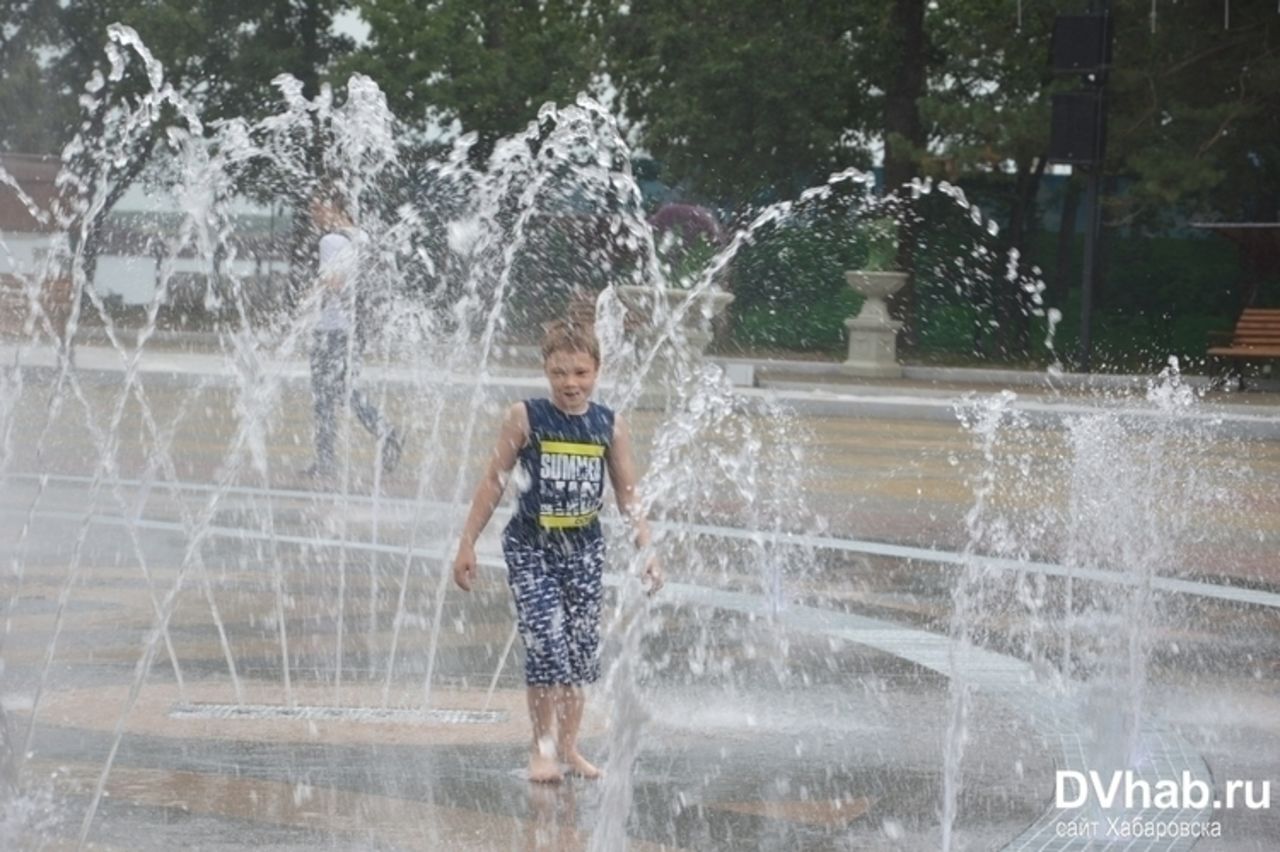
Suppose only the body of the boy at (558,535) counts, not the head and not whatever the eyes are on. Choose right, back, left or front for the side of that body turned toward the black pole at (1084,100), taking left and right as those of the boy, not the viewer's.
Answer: back

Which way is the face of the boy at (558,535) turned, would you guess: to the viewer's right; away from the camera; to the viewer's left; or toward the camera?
toward the camera

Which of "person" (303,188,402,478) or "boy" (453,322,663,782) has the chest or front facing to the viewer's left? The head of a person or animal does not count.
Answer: "person" (303,188,402,478)

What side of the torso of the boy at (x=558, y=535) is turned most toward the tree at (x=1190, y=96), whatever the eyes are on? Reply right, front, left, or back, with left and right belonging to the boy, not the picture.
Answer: back

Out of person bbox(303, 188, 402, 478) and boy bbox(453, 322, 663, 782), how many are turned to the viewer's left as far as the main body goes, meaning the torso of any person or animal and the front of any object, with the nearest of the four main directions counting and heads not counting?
1

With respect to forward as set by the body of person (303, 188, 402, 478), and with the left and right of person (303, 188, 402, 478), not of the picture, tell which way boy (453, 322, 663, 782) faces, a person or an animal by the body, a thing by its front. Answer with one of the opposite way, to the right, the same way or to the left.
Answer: to the left

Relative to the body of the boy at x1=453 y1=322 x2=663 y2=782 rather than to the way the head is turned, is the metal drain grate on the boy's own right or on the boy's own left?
on the boy's own right

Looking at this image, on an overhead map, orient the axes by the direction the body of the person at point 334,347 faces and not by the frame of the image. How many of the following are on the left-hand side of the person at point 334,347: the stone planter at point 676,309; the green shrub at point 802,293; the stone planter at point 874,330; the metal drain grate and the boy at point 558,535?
2

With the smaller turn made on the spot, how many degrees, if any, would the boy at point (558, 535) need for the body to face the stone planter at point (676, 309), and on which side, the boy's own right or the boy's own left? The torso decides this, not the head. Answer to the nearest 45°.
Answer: approximately 180°

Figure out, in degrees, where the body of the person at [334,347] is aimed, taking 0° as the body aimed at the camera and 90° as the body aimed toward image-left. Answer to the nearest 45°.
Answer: approximately 90°

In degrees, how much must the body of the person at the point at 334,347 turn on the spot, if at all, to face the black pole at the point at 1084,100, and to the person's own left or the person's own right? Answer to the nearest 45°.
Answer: approximately 135° to the person's own right

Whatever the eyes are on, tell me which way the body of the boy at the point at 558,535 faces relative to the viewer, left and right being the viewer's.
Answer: facing the viewer
